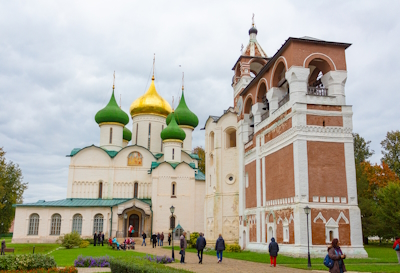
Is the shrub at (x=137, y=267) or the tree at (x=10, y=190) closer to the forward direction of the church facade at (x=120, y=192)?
the shrub

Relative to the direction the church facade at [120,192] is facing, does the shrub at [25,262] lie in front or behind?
in front

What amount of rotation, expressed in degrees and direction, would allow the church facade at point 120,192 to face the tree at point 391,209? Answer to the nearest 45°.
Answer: approximately 45° to its left

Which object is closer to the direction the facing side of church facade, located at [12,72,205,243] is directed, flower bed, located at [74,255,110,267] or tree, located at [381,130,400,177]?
the flower bed

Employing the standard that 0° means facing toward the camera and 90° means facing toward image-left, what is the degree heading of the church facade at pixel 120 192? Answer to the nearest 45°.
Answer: approximately 0°

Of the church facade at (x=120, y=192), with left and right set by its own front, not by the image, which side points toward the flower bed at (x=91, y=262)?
front

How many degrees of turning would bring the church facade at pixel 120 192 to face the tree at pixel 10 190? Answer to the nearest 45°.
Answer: approximately 135° to its right

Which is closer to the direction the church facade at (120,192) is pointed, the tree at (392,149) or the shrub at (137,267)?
the shrub

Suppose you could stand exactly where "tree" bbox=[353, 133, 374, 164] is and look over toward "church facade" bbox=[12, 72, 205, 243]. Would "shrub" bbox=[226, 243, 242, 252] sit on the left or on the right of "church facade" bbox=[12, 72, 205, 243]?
left

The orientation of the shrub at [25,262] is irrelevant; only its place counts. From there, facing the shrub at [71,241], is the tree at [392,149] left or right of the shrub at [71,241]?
right

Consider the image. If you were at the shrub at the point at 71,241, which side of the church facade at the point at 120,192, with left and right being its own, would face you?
front

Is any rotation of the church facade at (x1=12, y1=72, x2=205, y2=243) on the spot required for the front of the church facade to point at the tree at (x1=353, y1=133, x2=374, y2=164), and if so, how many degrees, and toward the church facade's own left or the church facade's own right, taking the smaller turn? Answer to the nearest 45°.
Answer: approximately 90° to the church facade's own left

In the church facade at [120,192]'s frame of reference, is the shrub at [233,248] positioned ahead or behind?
ahead

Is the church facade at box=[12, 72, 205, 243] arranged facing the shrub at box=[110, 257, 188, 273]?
yes

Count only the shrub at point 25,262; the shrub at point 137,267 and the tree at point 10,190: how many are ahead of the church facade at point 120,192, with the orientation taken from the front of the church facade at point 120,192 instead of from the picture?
2
